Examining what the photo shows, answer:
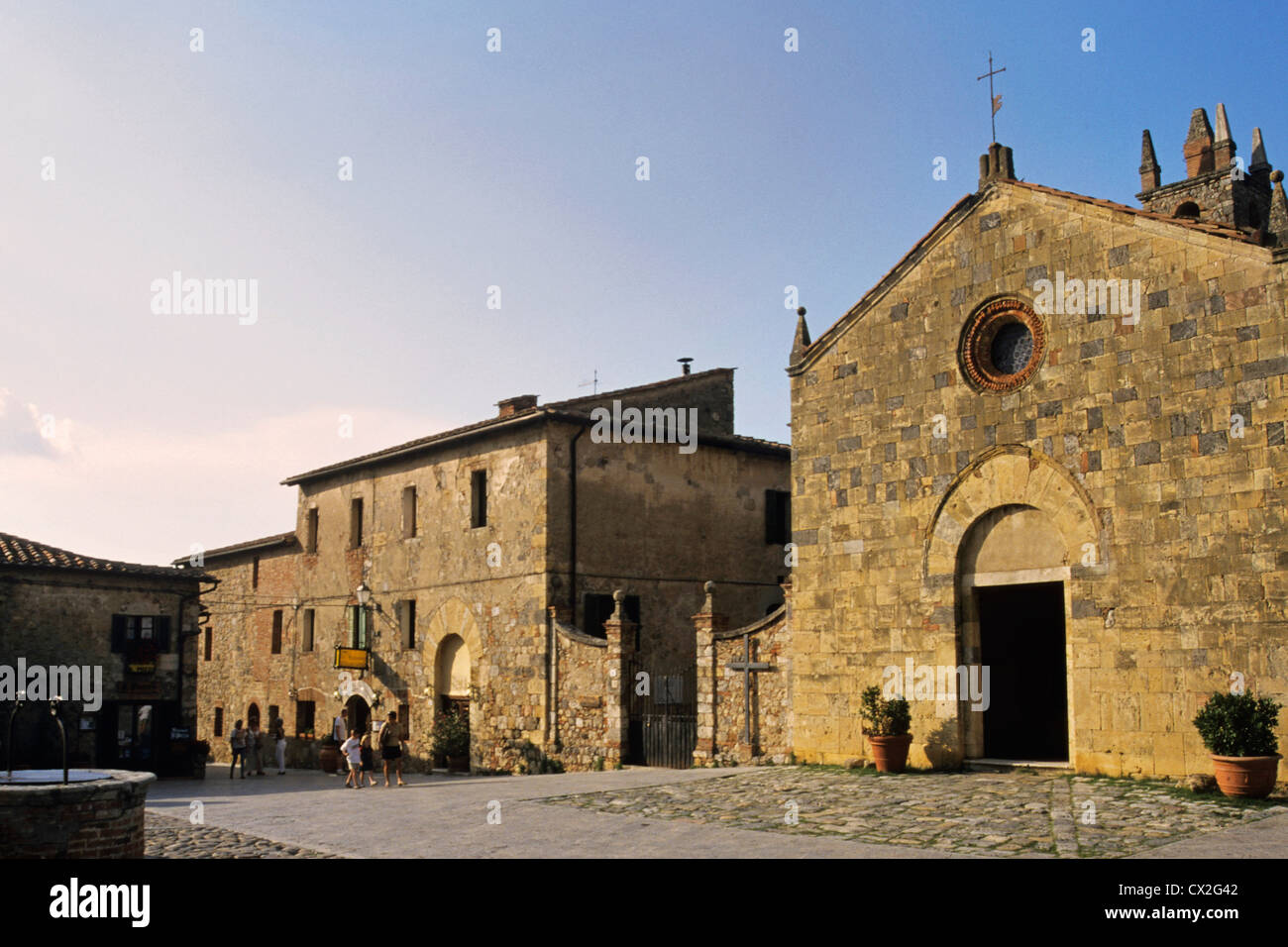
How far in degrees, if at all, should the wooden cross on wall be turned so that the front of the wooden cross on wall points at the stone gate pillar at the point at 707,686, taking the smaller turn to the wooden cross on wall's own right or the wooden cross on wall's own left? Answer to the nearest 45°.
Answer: approximately 135° to the wooden cross on wall's own right

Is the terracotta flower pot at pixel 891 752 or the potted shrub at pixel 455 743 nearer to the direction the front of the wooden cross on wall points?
the terracotta flower pot

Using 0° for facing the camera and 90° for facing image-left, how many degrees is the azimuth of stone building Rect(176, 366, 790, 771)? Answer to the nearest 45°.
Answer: approximately 45°

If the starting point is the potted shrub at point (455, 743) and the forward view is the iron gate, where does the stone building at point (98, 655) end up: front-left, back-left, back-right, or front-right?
back-right
